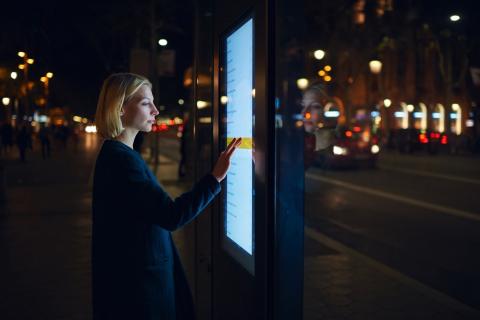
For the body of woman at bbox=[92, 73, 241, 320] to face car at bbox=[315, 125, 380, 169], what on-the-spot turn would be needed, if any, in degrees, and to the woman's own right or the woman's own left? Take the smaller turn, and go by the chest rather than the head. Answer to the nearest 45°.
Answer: approximately 90° to the woman's own left

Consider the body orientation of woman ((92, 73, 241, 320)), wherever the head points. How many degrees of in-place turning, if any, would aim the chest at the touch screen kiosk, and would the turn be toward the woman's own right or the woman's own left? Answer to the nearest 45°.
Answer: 0° — they already face it

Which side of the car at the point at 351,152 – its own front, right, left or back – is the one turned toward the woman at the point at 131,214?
front

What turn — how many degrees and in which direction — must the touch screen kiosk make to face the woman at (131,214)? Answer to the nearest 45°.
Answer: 0° — it already faces them

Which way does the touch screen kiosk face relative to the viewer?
to the viewer's left

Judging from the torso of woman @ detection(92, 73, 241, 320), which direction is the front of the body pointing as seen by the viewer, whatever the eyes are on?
to the viewer's right

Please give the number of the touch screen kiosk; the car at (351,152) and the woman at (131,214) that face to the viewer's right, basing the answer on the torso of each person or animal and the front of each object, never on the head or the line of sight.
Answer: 1

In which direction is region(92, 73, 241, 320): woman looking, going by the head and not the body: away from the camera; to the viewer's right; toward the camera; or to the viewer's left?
to the viewer's right

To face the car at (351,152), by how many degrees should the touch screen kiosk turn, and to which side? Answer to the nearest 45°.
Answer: approximately 90° to its right

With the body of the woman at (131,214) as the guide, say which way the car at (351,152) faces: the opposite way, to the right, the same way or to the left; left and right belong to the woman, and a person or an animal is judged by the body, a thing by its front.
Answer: to the right

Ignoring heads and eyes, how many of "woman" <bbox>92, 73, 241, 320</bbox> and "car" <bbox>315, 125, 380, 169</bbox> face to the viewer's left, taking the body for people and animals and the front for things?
0
